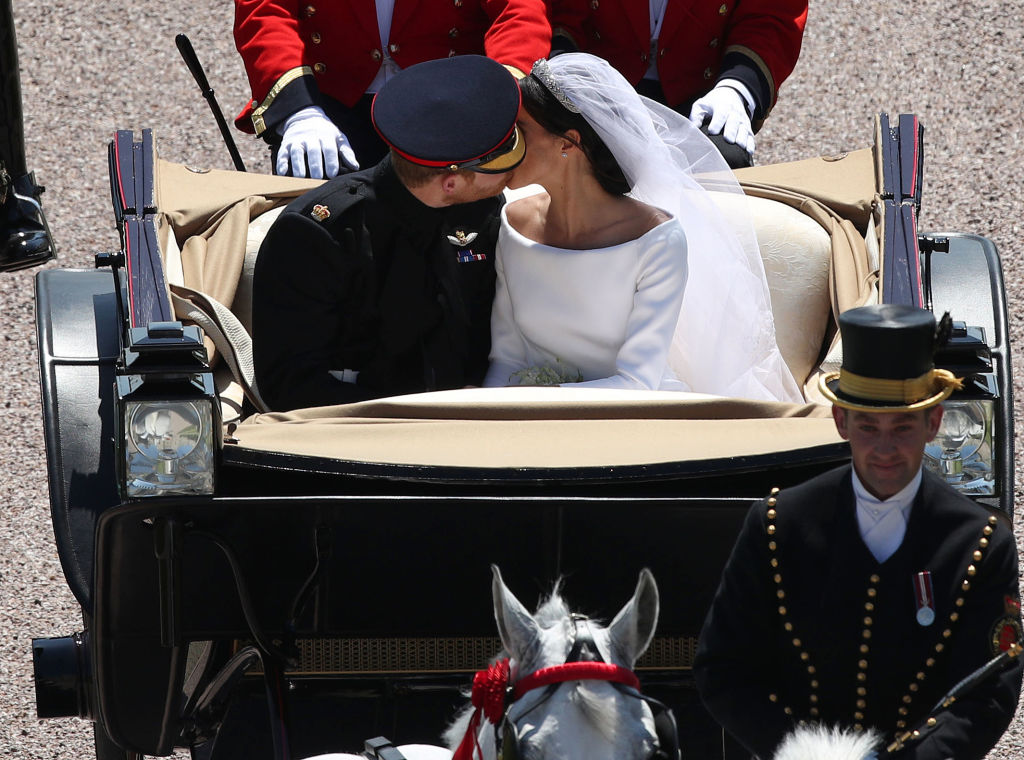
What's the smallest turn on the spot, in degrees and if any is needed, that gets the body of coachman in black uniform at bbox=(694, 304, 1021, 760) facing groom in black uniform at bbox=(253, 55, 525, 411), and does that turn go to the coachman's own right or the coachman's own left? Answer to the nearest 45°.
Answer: approximately 135° to the coachman's own right

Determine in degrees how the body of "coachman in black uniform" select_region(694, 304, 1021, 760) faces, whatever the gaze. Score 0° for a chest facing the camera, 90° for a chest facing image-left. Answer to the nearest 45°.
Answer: approximately 0°

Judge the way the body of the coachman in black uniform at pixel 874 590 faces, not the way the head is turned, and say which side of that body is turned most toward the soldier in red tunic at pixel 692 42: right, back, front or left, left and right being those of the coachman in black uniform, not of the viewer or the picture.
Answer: back

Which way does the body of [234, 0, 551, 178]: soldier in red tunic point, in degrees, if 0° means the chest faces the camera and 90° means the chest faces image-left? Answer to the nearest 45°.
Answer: approximately 0°

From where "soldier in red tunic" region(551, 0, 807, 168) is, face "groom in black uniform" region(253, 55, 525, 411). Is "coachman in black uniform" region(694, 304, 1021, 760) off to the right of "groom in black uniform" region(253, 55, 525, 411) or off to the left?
left

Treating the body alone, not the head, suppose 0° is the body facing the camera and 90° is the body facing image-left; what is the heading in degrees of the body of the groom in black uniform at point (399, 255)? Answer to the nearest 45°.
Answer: approximately 315°
